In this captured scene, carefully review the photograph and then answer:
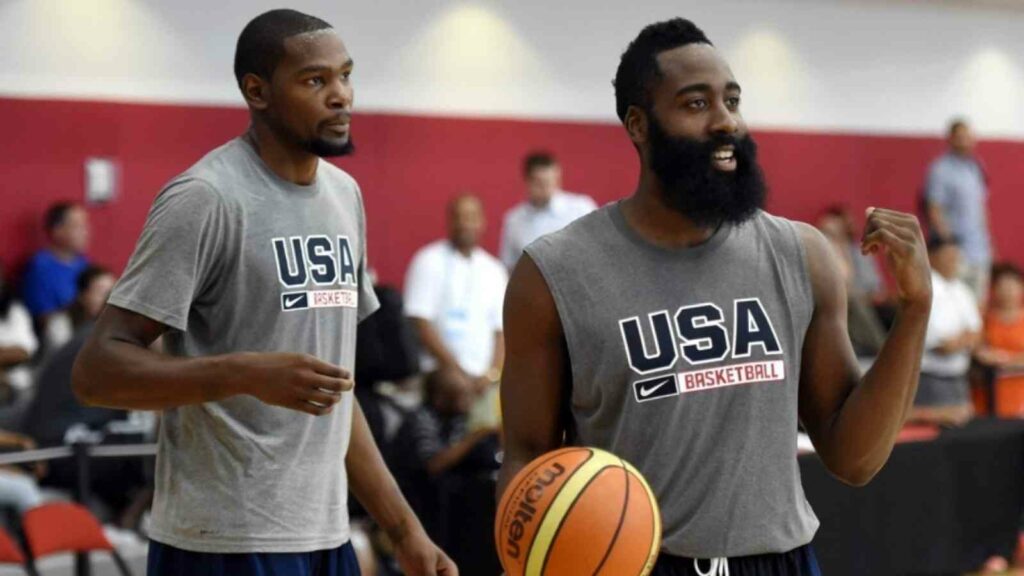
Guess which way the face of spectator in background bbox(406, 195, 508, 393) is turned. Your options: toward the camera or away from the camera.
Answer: toward the camera

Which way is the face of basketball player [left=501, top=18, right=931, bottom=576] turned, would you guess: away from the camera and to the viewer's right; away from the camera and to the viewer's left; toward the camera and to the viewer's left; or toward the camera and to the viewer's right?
toward the camera and to the viewer's right

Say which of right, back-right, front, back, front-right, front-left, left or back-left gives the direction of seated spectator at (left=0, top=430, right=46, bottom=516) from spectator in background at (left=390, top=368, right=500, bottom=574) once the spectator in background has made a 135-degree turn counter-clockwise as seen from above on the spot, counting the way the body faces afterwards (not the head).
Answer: left

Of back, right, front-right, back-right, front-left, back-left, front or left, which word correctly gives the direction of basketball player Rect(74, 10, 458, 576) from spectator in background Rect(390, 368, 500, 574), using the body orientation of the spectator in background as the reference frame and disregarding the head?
front-right

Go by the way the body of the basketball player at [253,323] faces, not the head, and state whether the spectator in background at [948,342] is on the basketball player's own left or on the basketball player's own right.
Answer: on the basketball player's own left

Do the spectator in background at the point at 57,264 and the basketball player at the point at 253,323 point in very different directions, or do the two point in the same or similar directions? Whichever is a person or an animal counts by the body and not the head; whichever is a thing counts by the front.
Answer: same or similar directions

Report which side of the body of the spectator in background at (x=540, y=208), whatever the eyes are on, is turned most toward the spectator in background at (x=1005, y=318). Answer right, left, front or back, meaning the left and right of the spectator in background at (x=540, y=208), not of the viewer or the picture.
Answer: left

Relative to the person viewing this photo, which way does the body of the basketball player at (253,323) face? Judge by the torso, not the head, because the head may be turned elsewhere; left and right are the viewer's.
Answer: facing the viewer and to the right of the viewer

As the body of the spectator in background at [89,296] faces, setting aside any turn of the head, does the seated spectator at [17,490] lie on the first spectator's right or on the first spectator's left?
on the first spectator's right

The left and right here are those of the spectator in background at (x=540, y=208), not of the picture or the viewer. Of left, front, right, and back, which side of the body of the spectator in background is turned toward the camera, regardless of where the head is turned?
front

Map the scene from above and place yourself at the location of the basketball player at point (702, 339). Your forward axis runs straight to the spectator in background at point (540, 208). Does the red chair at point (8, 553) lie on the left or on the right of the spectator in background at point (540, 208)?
left

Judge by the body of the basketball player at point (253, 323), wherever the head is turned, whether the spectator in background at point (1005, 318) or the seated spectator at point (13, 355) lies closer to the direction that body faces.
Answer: the spectator in background

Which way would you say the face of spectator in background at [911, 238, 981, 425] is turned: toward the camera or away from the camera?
toward the camera
